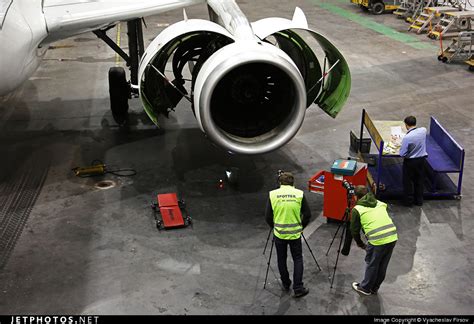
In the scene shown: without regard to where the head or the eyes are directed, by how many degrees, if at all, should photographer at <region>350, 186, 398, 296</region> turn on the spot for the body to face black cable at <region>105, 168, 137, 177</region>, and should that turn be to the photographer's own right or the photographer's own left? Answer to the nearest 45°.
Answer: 0° — they already face it

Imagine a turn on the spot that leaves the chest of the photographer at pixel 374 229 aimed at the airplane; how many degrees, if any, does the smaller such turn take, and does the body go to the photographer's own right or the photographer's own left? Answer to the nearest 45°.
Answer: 0° — they already face it

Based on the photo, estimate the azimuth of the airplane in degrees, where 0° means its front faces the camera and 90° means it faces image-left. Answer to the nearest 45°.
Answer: approximately 0°

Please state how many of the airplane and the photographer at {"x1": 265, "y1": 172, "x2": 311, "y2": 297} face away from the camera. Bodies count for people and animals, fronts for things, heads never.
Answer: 1

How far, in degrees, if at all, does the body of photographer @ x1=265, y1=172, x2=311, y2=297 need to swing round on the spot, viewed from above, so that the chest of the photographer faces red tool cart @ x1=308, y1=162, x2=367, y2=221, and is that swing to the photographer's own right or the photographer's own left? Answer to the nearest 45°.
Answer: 0° — they already face it

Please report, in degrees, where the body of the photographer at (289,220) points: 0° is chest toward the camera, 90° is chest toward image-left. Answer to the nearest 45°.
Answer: approximately 180°

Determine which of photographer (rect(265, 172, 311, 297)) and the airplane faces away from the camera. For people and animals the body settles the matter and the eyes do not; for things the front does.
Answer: the photographer

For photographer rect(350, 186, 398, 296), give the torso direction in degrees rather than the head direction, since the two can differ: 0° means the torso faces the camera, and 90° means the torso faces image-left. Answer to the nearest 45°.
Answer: approximately 135°

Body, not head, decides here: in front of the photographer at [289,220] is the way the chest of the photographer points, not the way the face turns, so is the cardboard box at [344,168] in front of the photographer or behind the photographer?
in front

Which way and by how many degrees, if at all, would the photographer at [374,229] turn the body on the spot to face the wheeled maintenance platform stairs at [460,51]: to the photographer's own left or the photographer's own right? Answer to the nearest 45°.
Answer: approximately 45° to the photographer's own right
